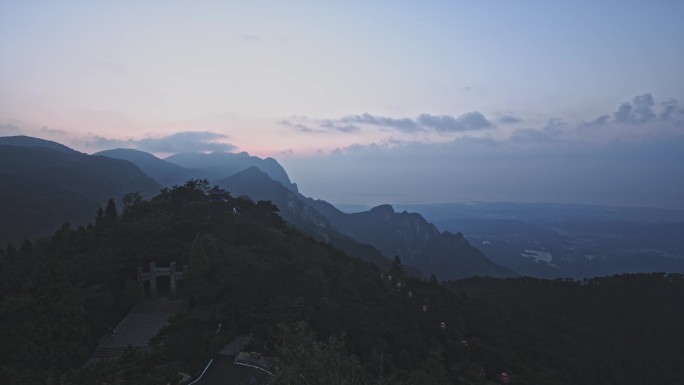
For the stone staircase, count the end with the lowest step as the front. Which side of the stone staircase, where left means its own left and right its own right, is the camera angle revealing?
front

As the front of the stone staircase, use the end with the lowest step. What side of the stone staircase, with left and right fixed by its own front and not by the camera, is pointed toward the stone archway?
back
